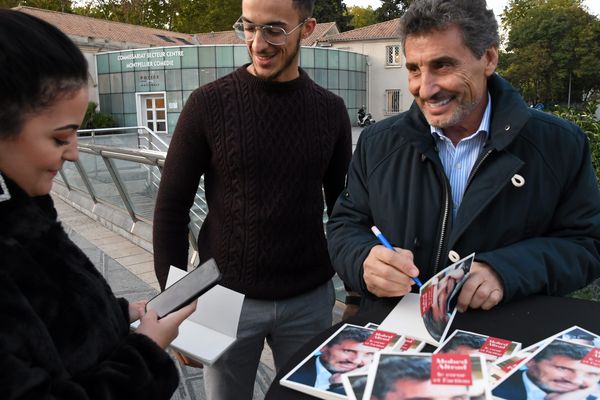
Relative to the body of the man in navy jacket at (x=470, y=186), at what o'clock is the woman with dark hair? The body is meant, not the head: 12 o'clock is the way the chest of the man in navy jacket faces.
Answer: The woman with dark hair is roughly at 12 o'clock from the man in navy jacket.

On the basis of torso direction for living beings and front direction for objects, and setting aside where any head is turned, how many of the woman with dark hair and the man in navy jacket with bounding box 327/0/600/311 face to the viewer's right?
1

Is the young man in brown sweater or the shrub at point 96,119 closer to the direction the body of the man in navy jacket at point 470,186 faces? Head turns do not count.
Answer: the young man in brown sweater

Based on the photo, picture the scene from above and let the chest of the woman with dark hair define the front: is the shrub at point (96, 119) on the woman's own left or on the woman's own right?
on the woman's own left

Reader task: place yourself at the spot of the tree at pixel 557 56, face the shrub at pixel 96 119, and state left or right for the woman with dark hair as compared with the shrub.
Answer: left

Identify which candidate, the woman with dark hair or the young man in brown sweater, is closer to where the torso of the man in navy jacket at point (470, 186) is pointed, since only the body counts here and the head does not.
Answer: the woman with dark hair

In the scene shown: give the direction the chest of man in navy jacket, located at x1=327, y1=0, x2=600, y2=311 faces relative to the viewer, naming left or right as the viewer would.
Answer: facing the viewer and to the left of the viewer

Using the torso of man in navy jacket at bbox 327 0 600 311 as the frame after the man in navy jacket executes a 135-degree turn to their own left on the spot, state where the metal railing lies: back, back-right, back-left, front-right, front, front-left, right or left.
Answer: back-left

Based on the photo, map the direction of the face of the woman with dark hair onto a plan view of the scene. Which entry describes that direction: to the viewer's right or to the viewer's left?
to the viewer's right

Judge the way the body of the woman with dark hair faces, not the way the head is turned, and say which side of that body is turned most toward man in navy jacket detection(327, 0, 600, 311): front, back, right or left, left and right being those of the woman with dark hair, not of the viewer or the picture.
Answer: front

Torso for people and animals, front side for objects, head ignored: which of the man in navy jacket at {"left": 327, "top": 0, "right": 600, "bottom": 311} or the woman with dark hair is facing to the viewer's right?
the woman with dark hair

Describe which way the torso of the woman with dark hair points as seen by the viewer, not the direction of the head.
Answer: to the viewer's right
